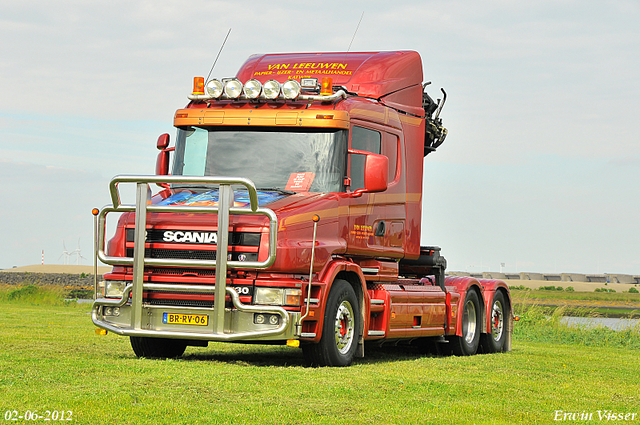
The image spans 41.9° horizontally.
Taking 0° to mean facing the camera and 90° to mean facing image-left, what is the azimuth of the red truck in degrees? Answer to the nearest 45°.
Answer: approximately 45°
